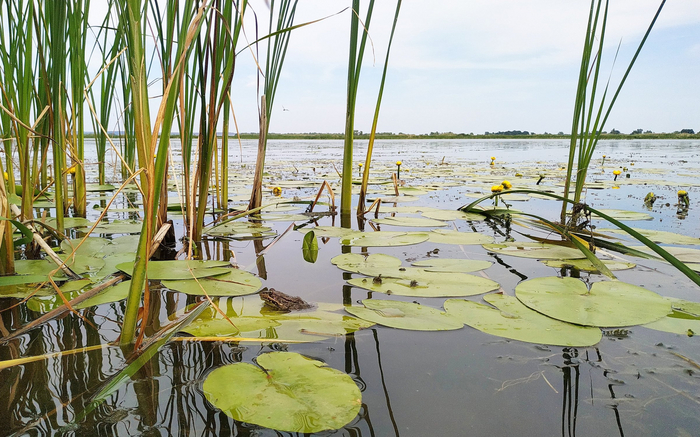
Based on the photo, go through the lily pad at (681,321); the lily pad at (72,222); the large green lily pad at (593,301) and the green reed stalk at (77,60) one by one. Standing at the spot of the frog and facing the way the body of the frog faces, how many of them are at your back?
2

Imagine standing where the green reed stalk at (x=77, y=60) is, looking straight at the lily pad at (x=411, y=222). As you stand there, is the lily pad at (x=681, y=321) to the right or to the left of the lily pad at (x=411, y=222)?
right
